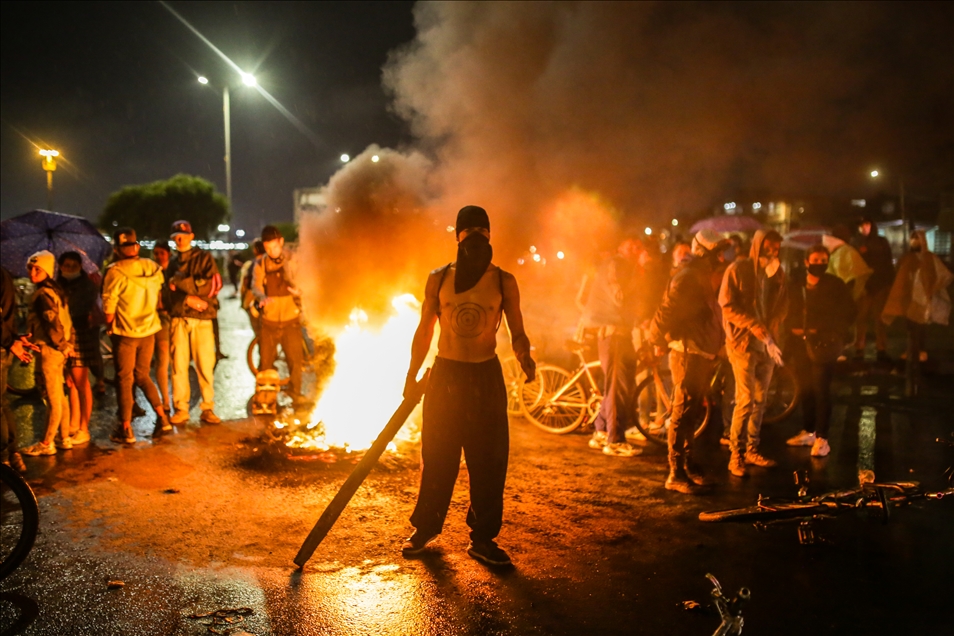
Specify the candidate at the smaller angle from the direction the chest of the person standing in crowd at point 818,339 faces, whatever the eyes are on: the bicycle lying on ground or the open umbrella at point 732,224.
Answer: the bicycle lying on ground

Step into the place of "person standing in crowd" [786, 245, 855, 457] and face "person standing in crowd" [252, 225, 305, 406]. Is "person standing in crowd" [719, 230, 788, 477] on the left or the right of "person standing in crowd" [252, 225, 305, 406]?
left
